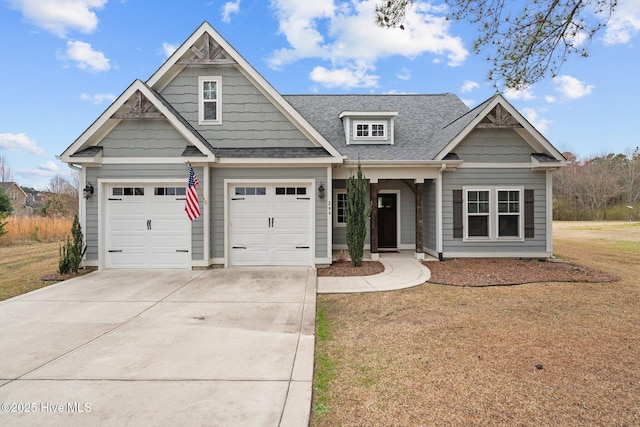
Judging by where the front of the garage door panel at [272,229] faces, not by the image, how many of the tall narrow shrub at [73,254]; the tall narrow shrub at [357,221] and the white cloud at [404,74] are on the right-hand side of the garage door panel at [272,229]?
1

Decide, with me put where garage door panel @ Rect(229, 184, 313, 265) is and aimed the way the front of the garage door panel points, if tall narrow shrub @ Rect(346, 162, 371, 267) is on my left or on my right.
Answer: on my left

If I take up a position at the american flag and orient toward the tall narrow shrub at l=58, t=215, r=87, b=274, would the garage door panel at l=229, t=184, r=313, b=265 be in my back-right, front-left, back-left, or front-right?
back-right

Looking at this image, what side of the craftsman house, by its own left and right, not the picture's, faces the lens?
front

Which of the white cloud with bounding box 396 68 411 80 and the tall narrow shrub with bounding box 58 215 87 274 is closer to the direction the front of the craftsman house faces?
the tall narrow shrub

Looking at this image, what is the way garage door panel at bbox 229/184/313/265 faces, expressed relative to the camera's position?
facing the viewer

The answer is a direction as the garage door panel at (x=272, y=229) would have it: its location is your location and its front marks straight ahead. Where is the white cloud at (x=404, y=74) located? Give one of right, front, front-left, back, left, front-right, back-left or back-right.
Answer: back-left

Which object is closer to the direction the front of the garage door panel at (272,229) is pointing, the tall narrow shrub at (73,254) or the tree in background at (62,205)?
the tall narrow shrub

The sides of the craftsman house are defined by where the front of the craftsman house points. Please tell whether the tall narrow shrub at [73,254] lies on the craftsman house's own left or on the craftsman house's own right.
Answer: on the craftsman house's own right

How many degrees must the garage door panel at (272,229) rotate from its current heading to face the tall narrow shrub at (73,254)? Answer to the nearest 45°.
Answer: approximately 90° to its right

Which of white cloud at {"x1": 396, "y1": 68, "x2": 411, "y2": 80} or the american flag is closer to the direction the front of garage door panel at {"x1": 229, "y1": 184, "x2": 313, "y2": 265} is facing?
the american flag
